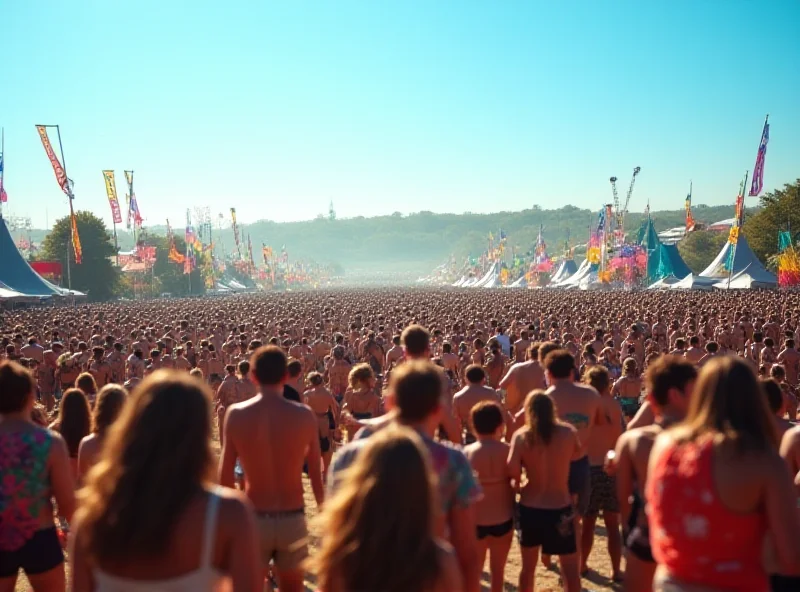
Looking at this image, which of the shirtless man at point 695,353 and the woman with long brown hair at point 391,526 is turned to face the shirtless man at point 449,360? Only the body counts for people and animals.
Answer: the woman with long brown hair

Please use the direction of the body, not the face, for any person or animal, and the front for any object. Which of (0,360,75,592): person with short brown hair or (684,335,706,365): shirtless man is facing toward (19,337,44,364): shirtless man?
the person with short brown hair

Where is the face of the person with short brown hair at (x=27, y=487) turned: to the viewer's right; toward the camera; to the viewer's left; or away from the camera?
away from the camera

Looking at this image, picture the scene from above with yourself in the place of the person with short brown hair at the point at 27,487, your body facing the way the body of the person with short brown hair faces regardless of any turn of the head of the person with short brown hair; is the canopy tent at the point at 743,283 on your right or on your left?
on your right

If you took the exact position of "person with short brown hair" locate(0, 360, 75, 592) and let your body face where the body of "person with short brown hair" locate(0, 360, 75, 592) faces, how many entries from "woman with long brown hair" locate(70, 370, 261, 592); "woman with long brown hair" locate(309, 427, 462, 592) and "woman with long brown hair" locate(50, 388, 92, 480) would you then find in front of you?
1

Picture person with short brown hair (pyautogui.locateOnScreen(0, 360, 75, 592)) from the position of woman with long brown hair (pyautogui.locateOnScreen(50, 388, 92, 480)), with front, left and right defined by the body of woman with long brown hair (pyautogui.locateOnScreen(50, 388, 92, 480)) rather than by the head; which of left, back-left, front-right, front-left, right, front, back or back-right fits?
back

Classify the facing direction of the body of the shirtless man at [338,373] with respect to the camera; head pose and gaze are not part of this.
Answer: away from the camera

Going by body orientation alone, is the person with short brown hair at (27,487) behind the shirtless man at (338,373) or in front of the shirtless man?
behind

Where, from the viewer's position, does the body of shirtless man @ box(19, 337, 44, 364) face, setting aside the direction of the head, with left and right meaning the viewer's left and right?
facing away from the viewer

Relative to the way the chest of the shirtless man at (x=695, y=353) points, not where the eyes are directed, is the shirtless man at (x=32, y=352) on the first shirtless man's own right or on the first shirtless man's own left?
on the first shirtless man's own left

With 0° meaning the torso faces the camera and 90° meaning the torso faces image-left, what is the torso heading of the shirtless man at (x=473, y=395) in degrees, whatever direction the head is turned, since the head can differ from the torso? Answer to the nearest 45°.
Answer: approximately 180°

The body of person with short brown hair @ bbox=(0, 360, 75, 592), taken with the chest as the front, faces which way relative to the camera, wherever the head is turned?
away from the camera

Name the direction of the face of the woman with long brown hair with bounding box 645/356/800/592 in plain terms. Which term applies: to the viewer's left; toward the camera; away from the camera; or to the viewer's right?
away from the camera

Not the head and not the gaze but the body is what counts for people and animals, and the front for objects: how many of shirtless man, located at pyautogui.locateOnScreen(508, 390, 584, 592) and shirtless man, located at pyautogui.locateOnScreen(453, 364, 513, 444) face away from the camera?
2

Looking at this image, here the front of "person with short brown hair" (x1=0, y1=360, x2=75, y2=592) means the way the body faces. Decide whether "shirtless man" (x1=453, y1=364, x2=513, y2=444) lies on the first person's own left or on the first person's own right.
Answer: on the first person's own right

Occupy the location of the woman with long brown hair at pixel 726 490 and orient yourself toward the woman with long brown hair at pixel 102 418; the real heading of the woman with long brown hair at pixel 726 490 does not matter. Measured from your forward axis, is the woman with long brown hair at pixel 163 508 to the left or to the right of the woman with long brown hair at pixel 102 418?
left
